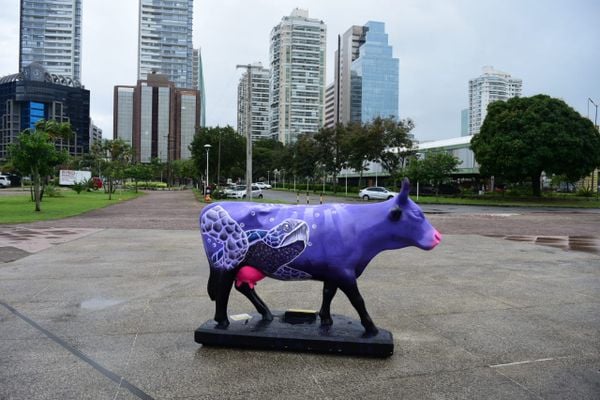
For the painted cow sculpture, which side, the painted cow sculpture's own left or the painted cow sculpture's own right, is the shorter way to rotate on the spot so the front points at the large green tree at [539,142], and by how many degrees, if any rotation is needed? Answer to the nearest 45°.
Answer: approximately 45° to the painted cow sculpture's own left

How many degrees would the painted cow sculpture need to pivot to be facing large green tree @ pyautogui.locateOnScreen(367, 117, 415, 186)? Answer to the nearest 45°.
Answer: approximately 90° to its left

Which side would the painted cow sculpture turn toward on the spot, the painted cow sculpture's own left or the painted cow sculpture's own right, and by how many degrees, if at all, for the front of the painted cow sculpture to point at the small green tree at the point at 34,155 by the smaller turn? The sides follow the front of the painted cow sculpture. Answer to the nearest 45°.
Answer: approximately 135° to the painted cow sculpture's own left

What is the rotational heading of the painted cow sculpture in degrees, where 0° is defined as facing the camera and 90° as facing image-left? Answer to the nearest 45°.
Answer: approximately 270°

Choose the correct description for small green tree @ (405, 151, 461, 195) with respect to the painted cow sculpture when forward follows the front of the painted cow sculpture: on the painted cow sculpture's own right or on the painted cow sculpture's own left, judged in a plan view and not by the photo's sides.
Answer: on the painted cow sculpture's own left

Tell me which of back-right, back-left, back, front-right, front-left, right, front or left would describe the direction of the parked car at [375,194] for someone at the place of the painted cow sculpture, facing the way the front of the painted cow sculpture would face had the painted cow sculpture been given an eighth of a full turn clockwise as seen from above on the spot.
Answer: back-left
